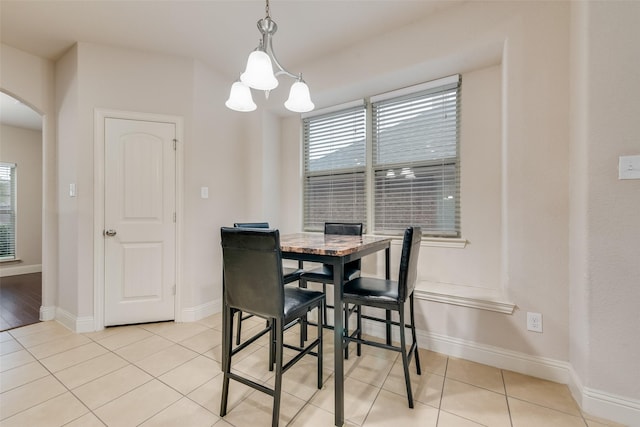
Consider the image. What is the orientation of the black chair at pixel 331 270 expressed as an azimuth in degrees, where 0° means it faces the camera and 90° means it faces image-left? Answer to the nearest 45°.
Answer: approximately 45°

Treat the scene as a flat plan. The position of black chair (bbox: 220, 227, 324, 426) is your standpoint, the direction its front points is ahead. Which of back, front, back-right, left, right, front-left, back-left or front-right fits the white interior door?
left

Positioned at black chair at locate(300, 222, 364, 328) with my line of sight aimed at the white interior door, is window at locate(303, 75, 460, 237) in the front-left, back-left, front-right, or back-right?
back-right

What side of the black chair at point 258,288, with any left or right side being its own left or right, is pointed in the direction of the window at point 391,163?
front

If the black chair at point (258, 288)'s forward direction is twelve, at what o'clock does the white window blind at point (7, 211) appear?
The white window blind is roughly at 9 o'clock from the black chair.

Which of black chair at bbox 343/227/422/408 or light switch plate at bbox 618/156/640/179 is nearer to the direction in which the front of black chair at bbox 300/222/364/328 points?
the black chair

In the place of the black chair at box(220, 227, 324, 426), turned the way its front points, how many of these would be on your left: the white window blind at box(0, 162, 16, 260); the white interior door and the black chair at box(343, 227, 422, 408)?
2

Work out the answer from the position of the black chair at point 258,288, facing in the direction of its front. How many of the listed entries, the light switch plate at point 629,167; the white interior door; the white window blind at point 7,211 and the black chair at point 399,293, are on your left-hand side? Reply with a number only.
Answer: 2

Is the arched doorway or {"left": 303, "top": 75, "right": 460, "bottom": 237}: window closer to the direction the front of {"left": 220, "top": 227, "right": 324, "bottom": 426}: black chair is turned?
the window

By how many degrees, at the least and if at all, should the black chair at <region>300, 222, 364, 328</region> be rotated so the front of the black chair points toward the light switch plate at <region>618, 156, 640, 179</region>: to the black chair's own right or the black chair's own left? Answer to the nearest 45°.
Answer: approximately 90° to the black chair's own left

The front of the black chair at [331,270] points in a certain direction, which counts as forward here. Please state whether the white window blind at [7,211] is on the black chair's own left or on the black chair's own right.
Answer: on the black chair's own right

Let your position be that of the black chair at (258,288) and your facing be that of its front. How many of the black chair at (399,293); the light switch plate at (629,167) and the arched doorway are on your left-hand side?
1

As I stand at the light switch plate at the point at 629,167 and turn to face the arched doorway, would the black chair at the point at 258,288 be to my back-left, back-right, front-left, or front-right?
front-left

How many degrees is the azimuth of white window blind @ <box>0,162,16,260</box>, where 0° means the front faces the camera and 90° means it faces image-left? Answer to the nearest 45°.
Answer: approximately 315°

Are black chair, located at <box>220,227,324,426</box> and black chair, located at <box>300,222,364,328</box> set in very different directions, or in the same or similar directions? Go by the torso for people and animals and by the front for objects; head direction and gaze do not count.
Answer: very different directions

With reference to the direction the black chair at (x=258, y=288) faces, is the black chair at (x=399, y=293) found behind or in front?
in front
